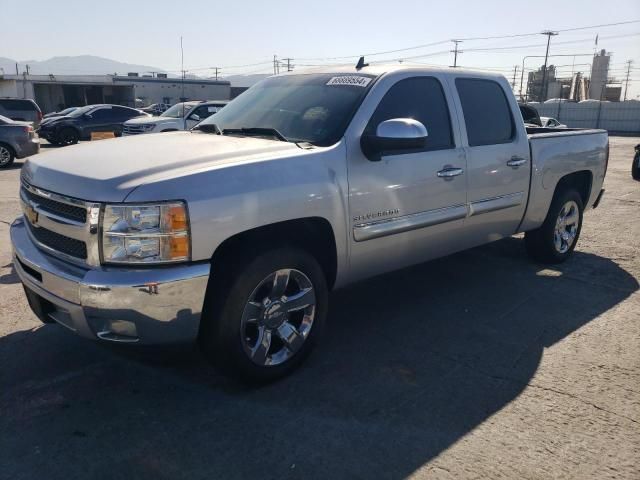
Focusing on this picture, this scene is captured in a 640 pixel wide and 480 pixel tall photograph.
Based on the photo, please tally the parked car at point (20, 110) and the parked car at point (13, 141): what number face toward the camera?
0

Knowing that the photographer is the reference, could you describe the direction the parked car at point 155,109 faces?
facing the viewer and to the left of the viewer

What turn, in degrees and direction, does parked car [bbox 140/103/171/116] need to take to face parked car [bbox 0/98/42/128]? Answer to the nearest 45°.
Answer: approximately 45° to its left

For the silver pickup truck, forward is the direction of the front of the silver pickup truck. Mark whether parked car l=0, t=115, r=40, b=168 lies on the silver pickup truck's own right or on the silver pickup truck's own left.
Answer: on the silver pickup truck's own right

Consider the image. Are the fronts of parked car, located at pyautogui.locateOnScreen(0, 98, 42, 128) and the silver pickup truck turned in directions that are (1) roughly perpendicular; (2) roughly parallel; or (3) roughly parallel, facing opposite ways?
roughly parallel

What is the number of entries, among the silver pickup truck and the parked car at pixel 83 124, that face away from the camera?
0

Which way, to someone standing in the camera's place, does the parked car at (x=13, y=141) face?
facing away from the viewer and to the left of the viewer

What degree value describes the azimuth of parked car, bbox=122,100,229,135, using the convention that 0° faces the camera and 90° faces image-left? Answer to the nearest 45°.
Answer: approximately 45°

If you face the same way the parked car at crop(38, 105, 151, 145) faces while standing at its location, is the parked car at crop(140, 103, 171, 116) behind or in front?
behind

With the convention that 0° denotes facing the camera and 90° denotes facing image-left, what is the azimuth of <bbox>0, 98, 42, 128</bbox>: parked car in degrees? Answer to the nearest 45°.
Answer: approximately 90°

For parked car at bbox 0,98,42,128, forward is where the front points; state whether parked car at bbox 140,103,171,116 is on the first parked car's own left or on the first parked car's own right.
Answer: on the first parked car's own right

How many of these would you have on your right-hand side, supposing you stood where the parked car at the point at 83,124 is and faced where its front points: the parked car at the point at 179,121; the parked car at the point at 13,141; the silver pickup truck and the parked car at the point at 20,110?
1

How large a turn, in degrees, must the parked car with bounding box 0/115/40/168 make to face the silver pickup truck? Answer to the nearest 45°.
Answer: approximately 135° to its left

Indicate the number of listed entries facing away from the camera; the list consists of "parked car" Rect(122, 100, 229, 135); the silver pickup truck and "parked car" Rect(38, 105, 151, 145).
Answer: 0

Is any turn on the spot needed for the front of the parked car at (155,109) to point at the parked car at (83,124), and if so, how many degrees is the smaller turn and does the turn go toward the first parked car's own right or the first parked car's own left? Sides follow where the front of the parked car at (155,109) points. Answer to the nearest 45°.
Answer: approximately 45° to the first parked car's own left

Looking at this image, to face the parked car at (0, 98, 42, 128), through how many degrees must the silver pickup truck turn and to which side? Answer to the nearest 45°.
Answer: approximately 90° to its right

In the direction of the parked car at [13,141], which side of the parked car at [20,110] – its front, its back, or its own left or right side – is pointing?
left
